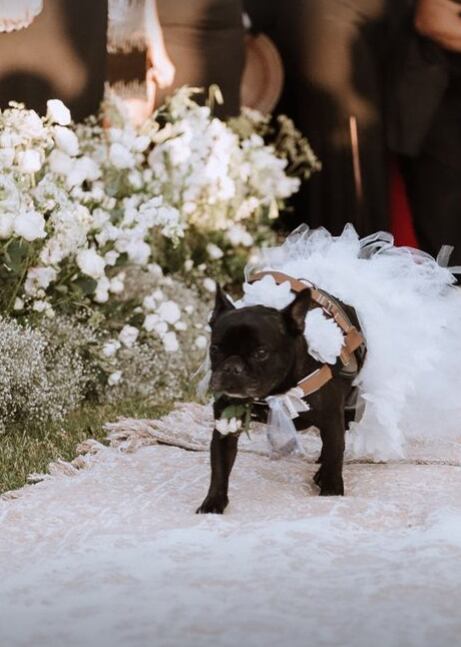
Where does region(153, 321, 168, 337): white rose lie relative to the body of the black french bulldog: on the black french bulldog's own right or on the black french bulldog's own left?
on the black french bulldog's own right

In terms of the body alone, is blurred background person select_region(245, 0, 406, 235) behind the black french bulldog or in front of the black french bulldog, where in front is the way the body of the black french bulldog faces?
behind

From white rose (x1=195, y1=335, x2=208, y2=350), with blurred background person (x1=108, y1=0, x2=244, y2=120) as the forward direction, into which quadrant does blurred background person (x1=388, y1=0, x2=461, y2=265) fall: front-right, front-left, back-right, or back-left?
front-right

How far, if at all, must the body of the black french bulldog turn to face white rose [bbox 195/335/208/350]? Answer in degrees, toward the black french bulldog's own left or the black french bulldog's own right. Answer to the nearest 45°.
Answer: approximately 135° to the black french bulldog's own right

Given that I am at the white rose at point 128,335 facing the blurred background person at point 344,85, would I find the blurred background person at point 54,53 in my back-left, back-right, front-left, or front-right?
front-left

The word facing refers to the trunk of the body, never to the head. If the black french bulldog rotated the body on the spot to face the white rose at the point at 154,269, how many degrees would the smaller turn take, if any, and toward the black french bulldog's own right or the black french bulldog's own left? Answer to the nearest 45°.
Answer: approximately 135° to the black french bulldog's own right

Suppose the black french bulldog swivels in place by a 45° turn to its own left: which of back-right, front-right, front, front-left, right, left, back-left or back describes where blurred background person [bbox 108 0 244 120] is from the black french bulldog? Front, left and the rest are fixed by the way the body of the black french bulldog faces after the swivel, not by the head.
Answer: back

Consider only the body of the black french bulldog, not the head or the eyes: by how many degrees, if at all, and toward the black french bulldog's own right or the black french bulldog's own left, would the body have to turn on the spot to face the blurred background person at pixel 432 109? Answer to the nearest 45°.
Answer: approximately 135° to the black french bulldog's own right
